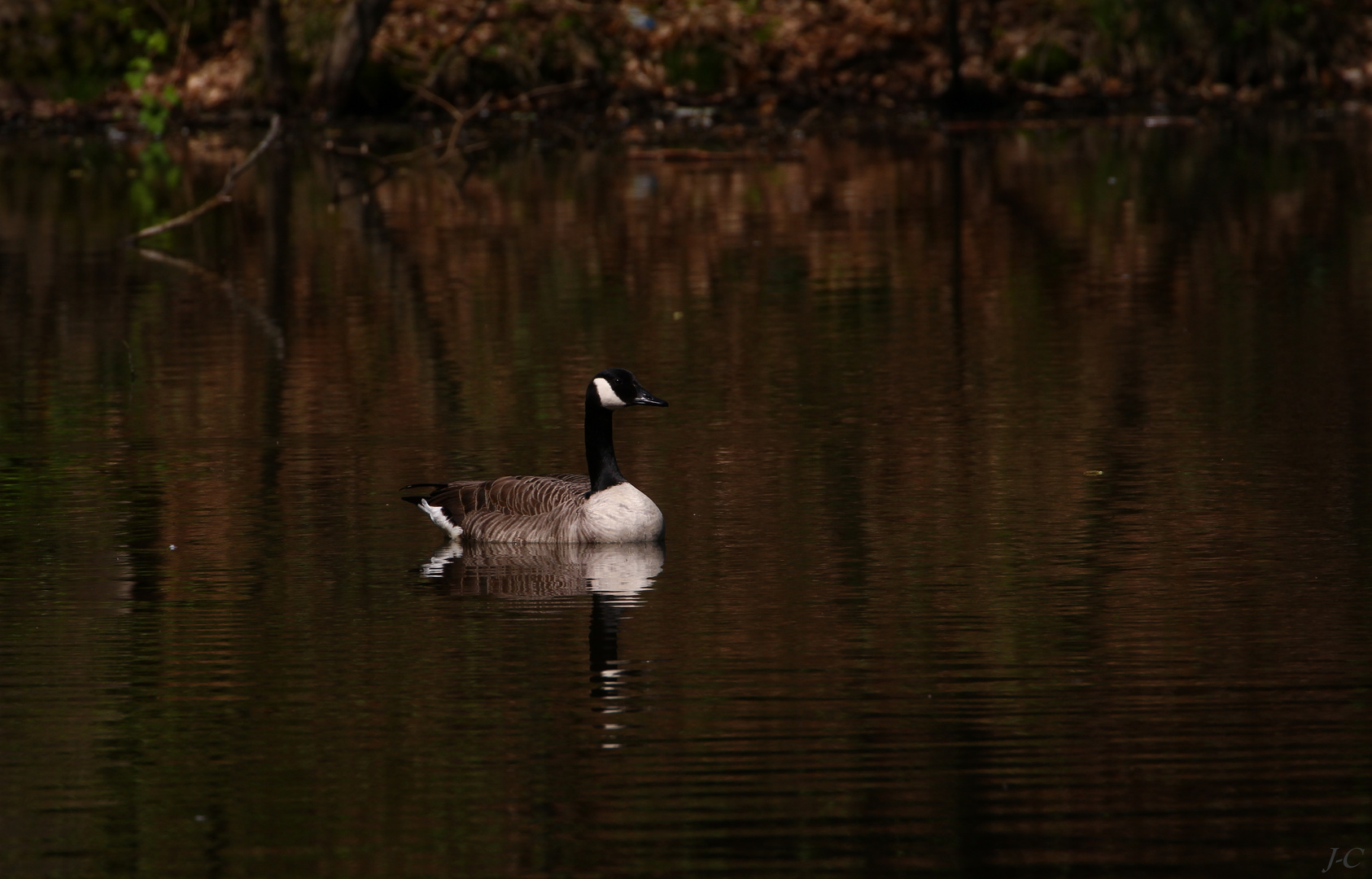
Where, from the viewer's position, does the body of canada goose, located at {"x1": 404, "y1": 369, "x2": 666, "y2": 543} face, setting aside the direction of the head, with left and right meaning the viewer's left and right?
facing to the right of the viewer

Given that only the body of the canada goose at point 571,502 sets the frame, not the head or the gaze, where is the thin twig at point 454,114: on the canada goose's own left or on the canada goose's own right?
on the canada goose's own left
